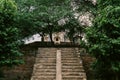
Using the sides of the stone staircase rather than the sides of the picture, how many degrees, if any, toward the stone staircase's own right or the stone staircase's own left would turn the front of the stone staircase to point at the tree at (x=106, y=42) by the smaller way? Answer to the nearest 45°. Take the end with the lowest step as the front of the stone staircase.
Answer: approximately 45° to the stone staircase's own left

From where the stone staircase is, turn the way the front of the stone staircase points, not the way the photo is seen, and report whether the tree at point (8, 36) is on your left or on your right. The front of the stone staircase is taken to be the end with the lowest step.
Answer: on your right

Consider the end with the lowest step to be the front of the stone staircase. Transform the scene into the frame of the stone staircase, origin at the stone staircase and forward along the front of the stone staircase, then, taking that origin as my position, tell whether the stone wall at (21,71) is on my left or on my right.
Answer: on my right

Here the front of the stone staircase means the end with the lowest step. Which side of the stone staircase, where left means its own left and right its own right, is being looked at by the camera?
front
